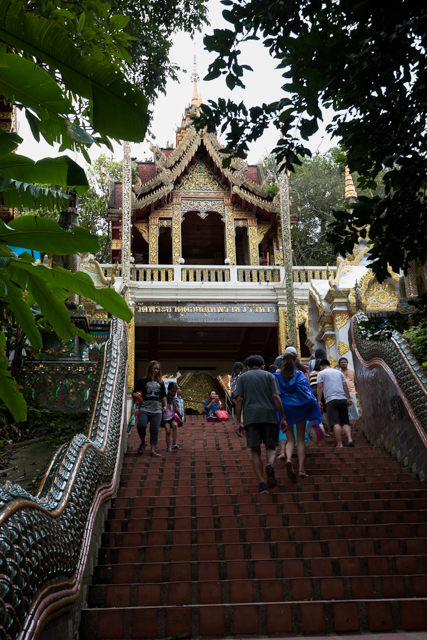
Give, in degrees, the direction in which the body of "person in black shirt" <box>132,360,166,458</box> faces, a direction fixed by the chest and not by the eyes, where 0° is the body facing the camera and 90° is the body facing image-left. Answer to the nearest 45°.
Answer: approximately 0°

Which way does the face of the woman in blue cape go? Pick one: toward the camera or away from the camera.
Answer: away from the camera

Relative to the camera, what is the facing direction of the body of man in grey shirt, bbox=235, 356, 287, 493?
away from the camera

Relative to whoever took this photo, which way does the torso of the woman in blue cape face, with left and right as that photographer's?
facing away from the viewer

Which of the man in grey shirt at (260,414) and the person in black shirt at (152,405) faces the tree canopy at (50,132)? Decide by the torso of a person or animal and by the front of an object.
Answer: the person in black shirt

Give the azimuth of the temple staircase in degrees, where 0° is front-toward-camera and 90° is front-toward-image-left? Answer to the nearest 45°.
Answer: approximately 0°

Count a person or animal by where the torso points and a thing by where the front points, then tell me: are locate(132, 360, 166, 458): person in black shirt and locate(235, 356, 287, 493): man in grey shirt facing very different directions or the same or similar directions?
very different directions

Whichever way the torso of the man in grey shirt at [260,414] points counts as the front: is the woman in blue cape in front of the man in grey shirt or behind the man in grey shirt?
in front

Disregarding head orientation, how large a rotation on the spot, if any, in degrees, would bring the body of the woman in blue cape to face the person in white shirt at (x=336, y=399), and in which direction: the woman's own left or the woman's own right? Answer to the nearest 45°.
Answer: approximately 45° to the woman's own right
